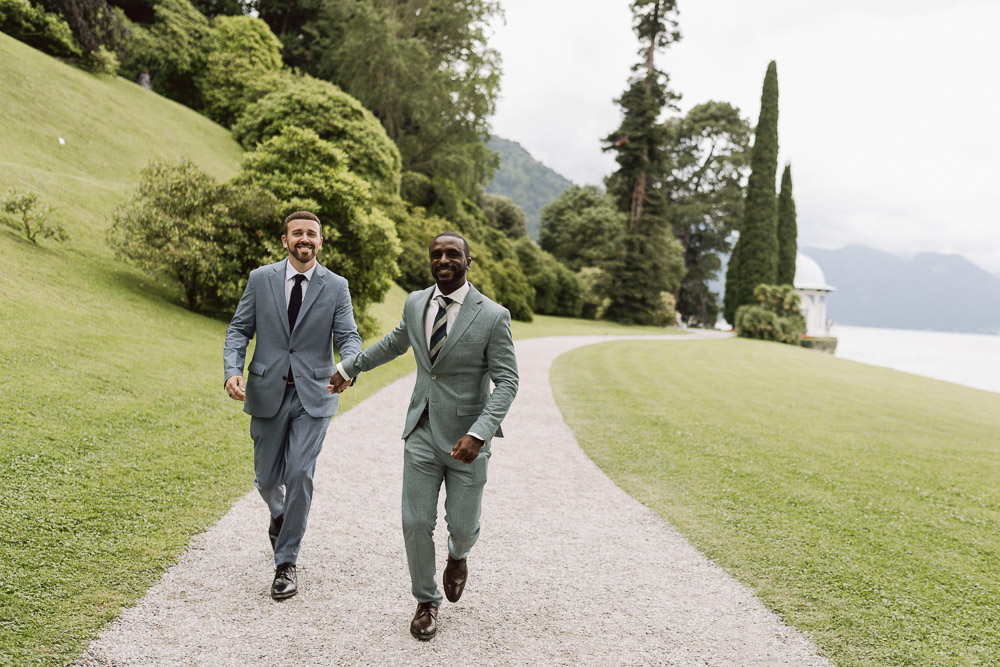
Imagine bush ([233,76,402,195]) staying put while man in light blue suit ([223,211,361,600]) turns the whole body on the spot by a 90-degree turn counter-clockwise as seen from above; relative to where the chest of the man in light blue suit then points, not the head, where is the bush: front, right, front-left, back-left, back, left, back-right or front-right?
left

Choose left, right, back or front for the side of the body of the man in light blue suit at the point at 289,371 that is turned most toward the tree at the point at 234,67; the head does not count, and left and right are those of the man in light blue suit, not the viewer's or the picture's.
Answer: back

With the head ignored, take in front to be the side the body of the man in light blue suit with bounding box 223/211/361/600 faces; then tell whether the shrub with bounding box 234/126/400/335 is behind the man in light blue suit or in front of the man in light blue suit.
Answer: behind

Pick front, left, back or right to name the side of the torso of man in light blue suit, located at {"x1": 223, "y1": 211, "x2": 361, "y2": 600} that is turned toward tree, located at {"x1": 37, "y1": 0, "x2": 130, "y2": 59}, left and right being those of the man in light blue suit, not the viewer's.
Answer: back

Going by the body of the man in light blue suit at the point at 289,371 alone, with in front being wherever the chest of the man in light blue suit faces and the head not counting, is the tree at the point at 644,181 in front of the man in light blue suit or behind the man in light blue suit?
behind

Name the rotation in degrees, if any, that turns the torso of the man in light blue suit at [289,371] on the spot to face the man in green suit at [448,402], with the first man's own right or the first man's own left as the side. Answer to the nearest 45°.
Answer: approximately 45° to the first man's own left

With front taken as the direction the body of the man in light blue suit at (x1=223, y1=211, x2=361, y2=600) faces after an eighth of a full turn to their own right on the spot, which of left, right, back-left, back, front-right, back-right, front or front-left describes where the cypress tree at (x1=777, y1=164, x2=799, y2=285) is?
back

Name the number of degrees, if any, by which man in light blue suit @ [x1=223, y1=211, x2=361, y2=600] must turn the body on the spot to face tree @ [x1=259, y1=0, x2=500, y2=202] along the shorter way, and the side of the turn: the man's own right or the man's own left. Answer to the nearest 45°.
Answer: approximately 180°

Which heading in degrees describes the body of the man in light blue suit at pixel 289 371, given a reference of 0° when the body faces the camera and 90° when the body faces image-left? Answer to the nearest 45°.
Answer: approximately 0°

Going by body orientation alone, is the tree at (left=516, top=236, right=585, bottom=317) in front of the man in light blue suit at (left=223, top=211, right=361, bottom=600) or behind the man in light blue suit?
behind

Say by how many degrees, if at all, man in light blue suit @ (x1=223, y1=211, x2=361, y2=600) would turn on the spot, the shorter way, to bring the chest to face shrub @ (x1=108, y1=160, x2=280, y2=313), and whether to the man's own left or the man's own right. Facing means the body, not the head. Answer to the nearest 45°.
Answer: approximately 180°

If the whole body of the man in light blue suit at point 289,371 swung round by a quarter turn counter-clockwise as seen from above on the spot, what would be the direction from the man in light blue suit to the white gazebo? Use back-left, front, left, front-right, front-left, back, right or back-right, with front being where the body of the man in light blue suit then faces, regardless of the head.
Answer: front-left

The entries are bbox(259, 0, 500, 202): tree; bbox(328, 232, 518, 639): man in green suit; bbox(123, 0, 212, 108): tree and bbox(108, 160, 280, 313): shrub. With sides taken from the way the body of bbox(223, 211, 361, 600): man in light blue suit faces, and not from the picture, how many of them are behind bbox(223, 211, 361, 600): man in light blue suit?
3
